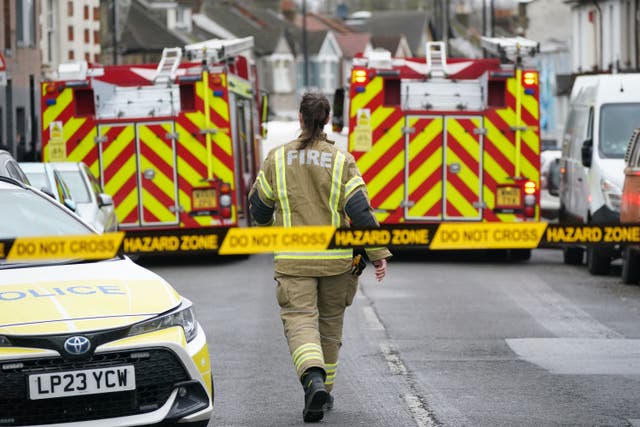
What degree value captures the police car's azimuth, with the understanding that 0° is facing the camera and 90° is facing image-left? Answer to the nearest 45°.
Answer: approximately 315°

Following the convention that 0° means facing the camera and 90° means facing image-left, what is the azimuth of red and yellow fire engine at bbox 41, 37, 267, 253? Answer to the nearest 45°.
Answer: approximately 180°

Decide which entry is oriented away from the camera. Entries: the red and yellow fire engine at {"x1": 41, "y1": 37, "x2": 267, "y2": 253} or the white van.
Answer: the red and yellow fire engine

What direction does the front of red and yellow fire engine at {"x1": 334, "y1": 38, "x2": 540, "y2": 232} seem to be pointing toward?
away from the camera

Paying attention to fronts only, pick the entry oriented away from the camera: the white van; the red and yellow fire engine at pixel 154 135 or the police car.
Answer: the red and yellow fire engine

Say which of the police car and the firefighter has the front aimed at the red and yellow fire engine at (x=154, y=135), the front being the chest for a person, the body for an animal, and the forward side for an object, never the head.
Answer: the firefighter

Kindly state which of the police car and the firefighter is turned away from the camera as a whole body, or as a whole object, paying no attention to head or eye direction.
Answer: the firefighter

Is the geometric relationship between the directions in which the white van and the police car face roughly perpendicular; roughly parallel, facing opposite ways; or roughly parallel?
roughly parallel

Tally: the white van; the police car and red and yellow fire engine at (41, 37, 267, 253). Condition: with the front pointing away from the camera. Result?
1

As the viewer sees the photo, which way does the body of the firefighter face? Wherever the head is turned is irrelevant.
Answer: away from the camera

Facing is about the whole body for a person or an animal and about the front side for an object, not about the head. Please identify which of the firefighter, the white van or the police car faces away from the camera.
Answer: the firefighter

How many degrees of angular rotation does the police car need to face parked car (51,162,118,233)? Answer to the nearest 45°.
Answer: approximately 135° to its left

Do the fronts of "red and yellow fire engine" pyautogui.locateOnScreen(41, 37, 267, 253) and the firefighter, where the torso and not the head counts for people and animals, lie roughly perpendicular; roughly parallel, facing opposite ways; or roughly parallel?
roughly parallel

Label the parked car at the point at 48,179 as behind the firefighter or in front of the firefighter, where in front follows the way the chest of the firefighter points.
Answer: in front

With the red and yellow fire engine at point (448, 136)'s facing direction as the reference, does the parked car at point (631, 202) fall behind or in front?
behind

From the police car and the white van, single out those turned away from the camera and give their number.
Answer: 0

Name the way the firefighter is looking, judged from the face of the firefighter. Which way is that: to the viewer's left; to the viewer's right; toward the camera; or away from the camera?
away from the camera
